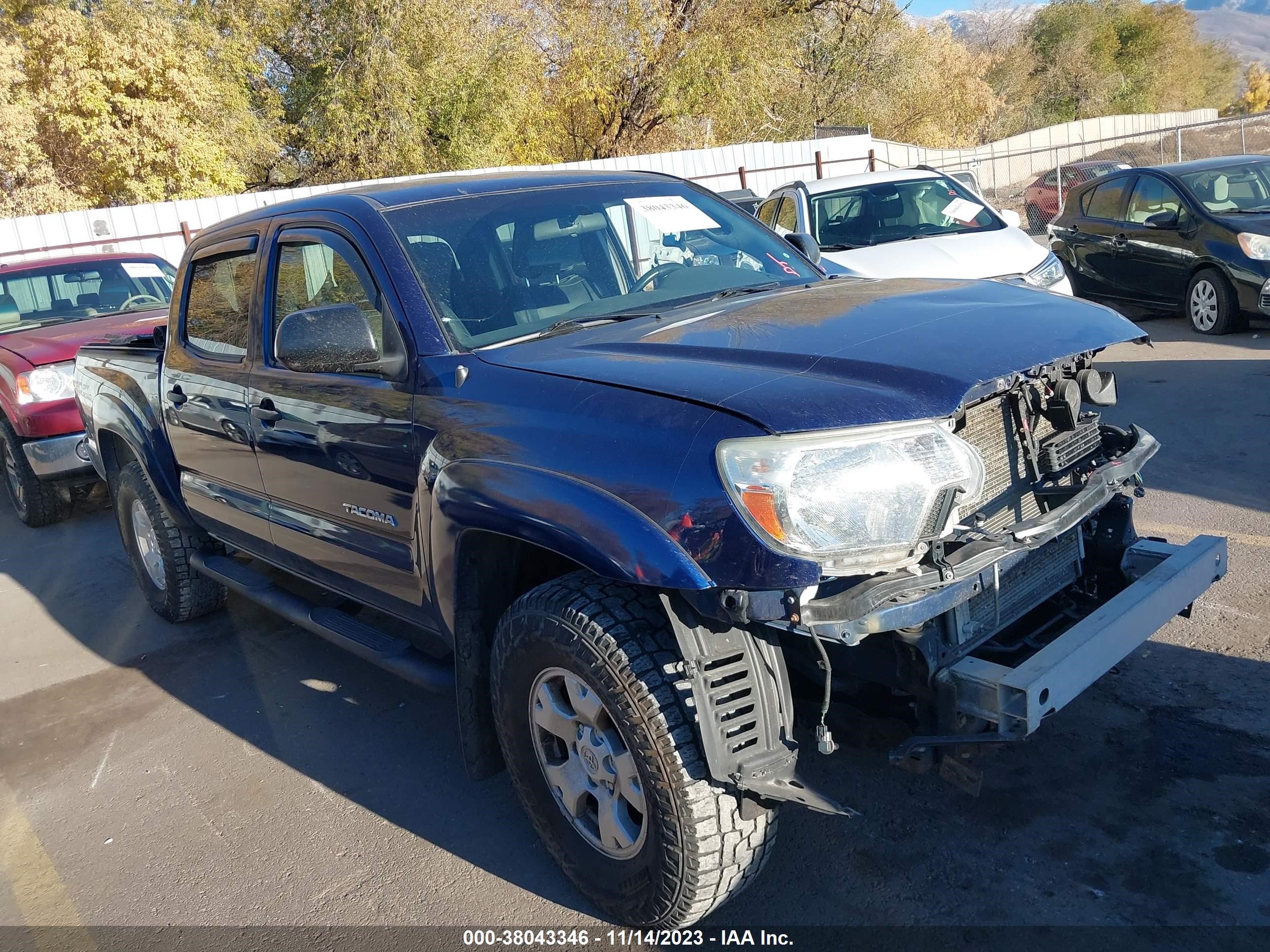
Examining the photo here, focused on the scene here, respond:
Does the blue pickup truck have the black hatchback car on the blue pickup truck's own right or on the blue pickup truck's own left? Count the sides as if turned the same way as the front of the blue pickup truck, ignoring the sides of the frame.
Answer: on the blue pickup truck's own left

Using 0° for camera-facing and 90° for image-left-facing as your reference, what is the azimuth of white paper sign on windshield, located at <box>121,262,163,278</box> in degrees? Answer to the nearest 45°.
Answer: approximately 315°

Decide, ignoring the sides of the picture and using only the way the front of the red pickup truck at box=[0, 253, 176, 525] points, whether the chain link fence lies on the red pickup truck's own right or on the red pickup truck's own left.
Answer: on the red pickup truck's own left

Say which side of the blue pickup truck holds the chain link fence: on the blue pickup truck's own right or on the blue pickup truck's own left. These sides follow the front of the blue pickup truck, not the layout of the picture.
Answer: on the blue pickup truck's own left

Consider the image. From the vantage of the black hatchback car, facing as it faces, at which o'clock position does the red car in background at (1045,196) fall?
The red car in background is roughly at 7 o'clock from the black hatchback car.

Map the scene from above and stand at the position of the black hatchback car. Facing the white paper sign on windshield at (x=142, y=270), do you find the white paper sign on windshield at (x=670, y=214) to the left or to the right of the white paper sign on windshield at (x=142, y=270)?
left

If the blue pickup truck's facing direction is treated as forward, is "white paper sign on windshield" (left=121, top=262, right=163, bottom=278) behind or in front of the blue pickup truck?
behind

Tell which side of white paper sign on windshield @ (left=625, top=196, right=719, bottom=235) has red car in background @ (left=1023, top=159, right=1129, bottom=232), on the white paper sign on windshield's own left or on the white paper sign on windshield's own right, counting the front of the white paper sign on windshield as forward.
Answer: on the white paper sign on windshield's own left
